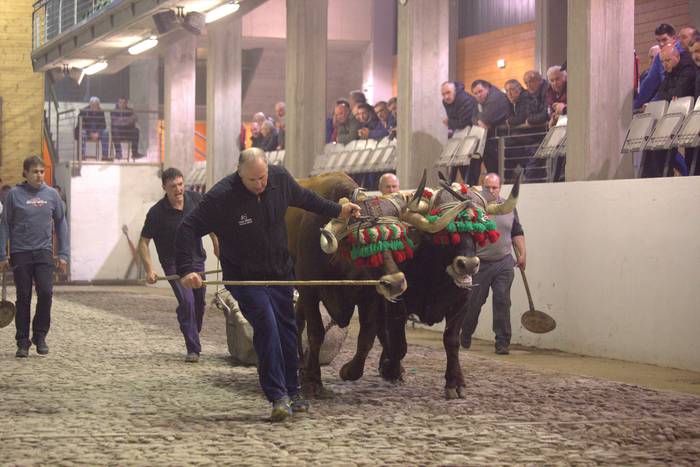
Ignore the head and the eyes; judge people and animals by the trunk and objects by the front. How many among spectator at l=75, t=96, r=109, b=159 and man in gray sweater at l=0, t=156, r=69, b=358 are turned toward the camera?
2

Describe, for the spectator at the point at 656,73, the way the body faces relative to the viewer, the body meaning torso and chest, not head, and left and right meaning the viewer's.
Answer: facing the viewer and to the left of the viewer

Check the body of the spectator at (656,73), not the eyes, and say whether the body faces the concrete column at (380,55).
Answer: no

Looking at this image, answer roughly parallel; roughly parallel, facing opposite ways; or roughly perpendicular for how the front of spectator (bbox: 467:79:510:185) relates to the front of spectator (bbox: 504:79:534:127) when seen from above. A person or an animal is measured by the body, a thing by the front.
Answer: roughly parallel

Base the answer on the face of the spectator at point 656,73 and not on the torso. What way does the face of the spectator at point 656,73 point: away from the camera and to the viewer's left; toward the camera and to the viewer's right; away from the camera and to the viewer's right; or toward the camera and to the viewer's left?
toward the camera and to the viewer's left

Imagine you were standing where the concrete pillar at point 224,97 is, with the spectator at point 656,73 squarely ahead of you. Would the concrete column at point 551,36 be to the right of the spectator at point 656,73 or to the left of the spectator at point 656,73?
left

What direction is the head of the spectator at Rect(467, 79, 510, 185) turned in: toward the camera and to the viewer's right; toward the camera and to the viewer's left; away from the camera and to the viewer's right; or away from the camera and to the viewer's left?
toward the camera and to the viewer's left

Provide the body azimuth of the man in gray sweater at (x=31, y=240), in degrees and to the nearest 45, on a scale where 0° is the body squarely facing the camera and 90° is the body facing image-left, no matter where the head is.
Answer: approximately 0°

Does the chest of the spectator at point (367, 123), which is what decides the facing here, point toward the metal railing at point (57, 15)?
no

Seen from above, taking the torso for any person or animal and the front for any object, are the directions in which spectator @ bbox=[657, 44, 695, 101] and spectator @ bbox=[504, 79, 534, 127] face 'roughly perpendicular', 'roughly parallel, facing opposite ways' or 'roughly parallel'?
roughly parallel

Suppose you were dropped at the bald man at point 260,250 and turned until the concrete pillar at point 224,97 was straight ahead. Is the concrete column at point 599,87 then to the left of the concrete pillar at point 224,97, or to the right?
right

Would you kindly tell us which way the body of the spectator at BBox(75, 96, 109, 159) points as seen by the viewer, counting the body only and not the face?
toward the camera

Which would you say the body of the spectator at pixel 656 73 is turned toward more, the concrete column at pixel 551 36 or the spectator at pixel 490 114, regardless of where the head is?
the spectator

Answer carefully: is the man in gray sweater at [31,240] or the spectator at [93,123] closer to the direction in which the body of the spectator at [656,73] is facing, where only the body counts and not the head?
the man in gray sweater

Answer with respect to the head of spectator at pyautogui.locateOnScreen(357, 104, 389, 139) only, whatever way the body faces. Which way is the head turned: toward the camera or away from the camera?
toward the camera

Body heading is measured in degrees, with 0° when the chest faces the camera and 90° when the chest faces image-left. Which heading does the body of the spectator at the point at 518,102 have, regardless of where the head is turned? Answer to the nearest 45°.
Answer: approximately 45°
